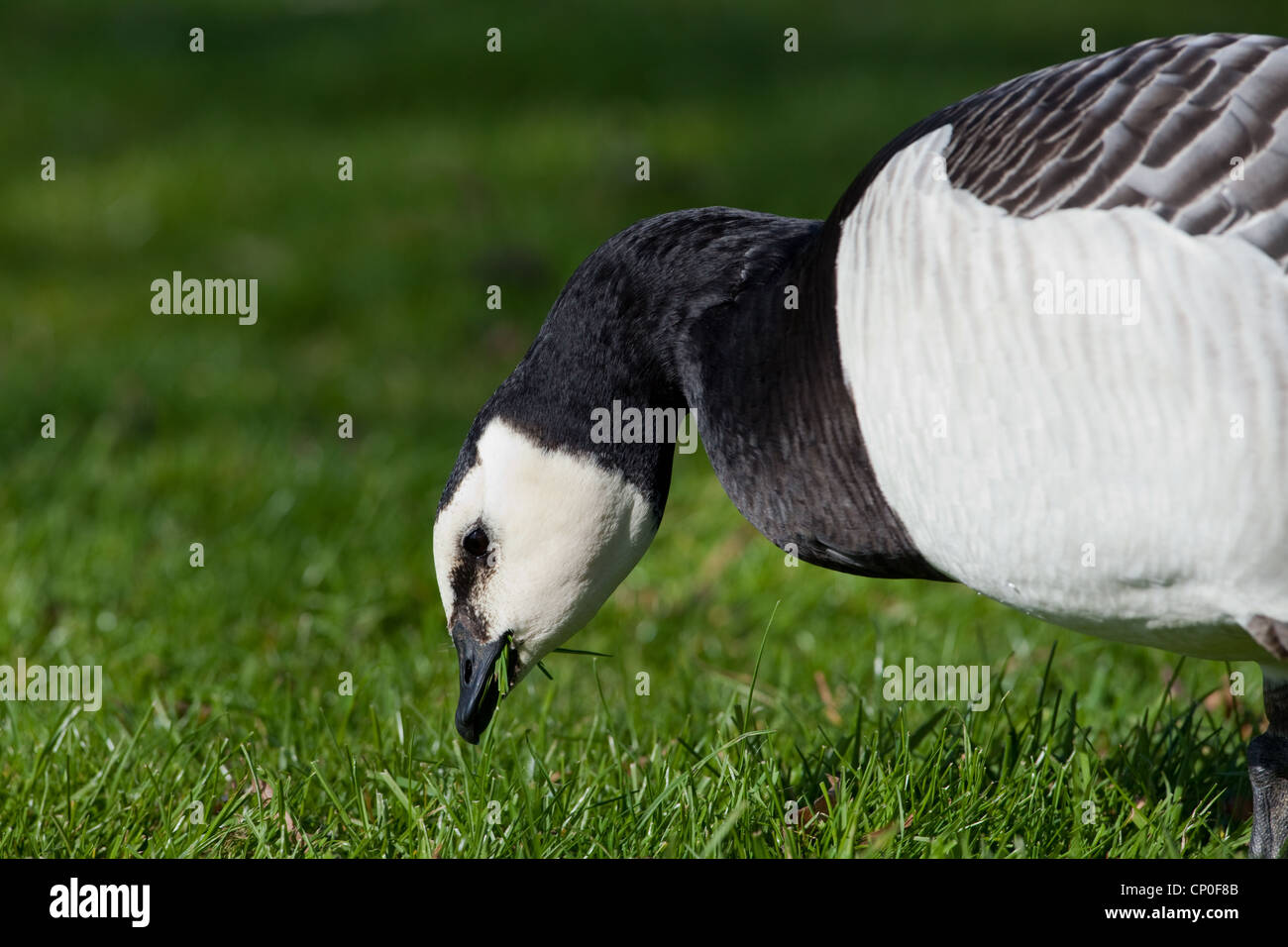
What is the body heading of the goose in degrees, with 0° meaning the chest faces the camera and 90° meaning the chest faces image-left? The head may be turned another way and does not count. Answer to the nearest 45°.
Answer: approximately 90°
